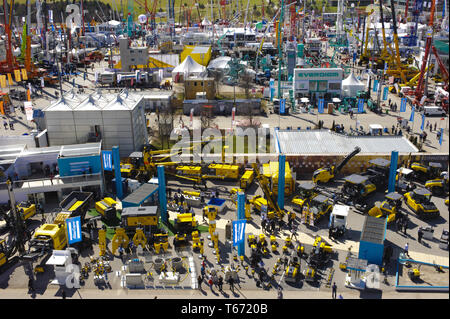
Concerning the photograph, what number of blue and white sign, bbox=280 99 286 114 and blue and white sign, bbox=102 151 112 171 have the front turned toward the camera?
2

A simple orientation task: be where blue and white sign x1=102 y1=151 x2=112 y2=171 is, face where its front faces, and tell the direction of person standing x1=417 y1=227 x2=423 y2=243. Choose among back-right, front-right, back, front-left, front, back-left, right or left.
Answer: front-left

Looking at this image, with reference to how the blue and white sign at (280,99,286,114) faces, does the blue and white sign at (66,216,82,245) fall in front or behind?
in front

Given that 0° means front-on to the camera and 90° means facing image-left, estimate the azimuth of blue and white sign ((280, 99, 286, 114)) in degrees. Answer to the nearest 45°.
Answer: approximately 0°

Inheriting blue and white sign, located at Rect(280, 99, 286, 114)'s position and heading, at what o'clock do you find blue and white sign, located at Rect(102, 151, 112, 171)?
blue and white sign, located at Rect(102, 151, 112, 171) is roughly at 1 o'clock from blue and white sign, located at Rect(280, 99, 286, 114).

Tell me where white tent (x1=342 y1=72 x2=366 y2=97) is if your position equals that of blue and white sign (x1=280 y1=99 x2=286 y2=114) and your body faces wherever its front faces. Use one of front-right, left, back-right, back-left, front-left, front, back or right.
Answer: back-left

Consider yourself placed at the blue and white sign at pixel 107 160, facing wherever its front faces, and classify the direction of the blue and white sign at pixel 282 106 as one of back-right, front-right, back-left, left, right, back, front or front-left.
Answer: back-left

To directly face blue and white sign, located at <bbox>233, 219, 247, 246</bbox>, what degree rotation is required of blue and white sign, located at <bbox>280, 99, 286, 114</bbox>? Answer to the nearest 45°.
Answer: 0° — it already faces it

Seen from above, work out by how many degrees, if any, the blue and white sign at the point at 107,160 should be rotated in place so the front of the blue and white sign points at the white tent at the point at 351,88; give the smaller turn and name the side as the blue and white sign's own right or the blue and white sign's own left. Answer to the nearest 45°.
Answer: approximately 135° to the blue and white sign's own left
